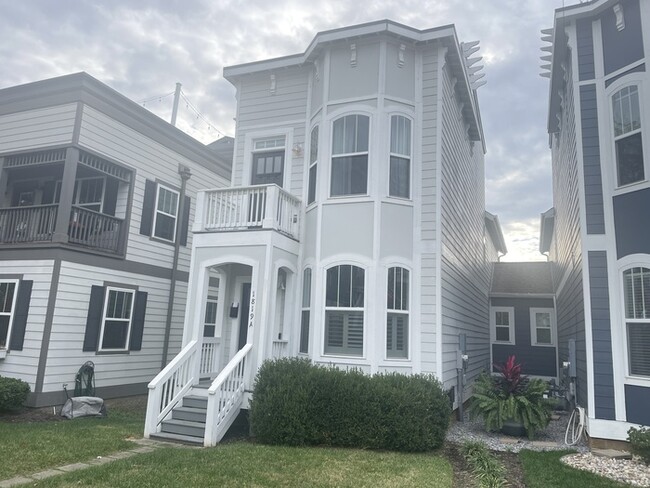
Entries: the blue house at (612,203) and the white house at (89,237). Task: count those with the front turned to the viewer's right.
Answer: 0

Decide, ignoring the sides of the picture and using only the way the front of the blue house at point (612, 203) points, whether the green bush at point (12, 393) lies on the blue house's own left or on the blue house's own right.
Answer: on the blue house's own right

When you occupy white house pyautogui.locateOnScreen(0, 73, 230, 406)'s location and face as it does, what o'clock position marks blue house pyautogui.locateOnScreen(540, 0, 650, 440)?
blue house pyautogui.locateOnScreen(540, 0, 650, 440) is roughly at 9 o'clock from white house pyautogui.locateOnScreen(0, 73, 230, 406).

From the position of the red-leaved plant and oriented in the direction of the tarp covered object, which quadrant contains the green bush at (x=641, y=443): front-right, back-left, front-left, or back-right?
back-left

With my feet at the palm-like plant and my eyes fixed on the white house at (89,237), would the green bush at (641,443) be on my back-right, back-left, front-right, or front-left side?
back-left

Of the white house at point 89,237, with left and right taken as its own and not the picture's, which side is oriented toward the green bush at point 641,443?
left

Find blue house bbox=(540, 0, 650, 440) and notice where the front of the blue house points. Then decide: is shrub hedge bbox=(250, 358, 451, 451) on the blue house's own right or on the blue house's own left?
on the blue house's own right

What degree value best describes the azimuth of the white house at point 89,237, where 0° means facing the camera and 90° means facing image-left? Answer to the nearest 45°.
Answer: approximately 45°

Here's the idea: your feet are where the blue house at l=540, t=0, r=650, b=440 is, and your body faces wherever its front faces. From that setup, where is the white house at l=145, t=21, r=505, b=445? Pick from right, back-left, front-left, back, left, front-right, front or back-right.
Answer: right
